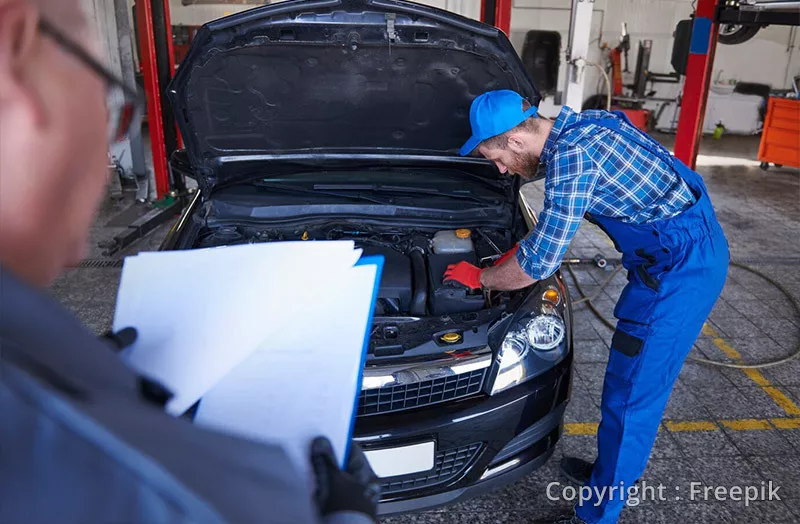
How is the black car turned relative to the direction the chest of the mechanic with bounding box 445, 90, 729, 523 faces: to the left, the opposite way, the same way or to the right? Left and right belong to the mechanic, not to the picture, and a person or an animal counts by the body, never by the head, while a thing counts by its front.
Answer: to the left

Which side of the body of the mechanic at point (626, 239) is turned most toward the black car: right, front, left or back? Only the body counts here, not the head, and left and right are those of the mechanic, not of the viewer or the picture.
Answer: front

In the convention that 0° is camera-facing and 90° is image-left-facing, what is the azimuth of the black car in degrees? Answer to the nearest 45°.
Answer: approximately 0°

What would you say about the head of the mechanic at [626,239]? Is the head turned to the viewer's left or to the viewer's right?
to the viewer's left

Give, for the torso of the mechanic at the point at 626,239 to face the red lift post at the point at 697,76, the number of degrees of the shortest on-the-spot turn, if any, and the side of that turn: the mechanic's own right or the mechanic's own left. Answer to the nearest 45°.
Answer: approximately 90° to the mechanic's own right

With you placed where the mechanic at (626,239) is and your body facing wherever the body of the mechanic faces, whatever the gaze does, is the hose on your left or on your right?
on your right

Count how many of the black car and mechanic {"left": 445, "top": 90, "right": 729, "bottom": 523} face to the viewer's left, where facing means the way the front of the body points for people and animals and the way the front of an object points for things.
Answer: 1

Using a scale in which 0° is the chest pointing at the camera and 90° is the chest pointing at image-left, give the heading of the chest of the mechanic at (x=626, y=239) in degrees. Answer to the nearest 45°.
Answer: approximately 90°

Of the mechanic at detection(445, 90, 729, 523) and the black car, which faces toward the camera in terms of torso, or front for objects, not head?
the black car

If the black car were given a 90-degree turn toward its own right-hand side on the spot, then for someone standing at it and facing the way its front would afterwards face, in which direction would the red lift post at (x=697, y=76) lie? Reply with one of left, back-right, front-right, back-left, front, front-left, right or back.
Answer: back-right

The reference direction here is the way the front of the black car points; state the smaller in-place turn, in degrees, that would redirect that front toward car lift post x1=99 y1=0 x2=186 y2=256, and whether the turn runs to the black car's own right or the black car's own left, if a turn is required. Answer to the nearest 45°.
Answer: approximately 135° to the black car's own right

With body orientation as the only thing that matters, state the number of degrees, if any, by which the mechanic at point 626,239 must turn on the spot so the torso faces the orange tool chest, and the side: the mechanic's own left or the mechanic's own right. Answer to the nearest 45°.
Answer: approximately 90° to the mechanic's own right

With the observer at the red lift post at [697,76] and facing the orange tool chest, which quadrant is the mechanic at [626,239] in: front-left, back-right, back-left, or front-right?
back-right

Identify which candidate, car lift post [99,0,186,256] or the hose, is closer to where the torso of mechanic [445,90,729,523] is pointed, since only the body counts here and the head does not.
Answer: the car lift post
